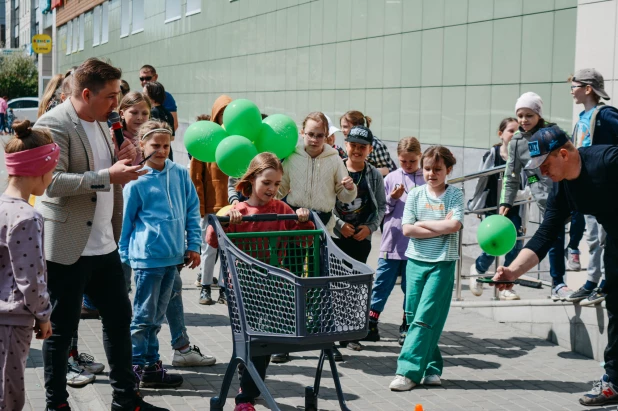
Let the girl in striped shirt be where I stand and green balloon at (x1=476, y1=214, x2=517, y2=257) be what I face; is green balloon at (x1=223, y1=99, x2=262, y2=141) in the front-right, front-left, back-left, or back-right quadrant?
back-left

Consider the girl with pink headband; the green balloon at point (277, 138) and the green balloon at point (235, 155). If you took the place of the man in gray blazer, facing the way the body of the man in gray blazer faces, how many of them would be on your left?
2

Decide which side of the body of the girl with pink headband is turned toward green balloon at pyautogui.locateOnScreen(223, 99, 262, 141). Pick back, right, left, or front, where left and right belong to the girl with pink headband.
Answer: front

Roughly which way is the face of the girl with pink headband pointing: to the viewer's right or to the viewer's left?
to the viewer's right

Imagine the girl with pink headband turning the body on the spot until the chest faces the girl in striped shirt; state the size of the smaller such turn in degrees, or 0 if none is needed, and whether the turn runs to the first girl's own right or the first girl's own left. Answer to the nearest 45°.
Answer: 0° — they already face them

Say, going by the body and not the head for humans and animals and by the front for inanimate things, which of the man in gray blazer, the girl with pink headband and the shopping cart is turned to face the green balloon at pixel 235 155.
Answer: the girl with pink headband

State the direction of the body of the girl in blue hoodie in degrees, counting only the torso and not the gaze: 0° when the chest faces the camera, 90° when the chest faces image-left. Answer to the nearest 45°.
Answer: approximately 315°

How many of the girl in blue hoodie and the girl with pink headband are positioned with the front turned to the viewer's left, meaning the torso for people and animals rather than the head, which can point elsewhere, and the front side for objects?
0

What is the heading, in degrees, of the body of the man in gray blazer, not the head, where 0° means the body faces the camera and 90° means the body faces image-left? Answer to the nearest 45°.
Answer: approximately 315°

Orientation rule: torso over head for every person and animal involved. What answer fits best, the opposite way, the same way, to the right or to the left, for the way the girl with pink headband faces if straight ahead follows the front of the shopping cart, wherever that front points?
to the left

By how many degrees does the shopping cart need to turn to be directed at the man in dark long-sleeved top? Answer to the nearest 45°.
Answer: approximately 90° to its left
